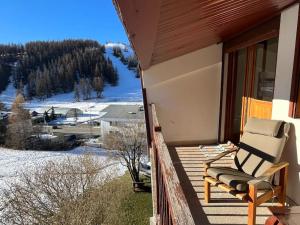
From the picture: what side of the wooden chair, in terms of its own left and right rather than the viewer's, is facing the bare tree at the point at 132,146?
right

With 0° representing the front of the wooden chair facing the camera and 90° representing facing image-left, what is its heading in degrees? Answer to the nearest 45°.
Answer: approximately 45°

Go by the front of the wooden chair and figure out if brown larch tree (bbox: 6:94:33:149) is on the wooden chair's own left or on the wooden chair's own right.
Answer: on the wooden chair's own right

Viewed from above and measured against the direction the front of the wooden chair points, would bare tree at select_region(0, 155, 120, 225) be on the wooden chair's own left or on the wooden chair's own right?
on the wooden chair's own right

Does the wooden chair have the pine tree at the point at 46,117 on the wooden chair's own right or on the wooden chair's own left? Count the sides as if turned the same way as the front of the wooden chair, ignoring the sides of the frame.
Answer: on the wooden chair's own right

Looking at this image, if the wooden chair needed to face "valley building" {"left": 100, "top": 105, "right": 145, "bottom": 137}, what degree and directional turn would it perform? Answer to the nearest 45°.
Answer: approximately 90° to its right
